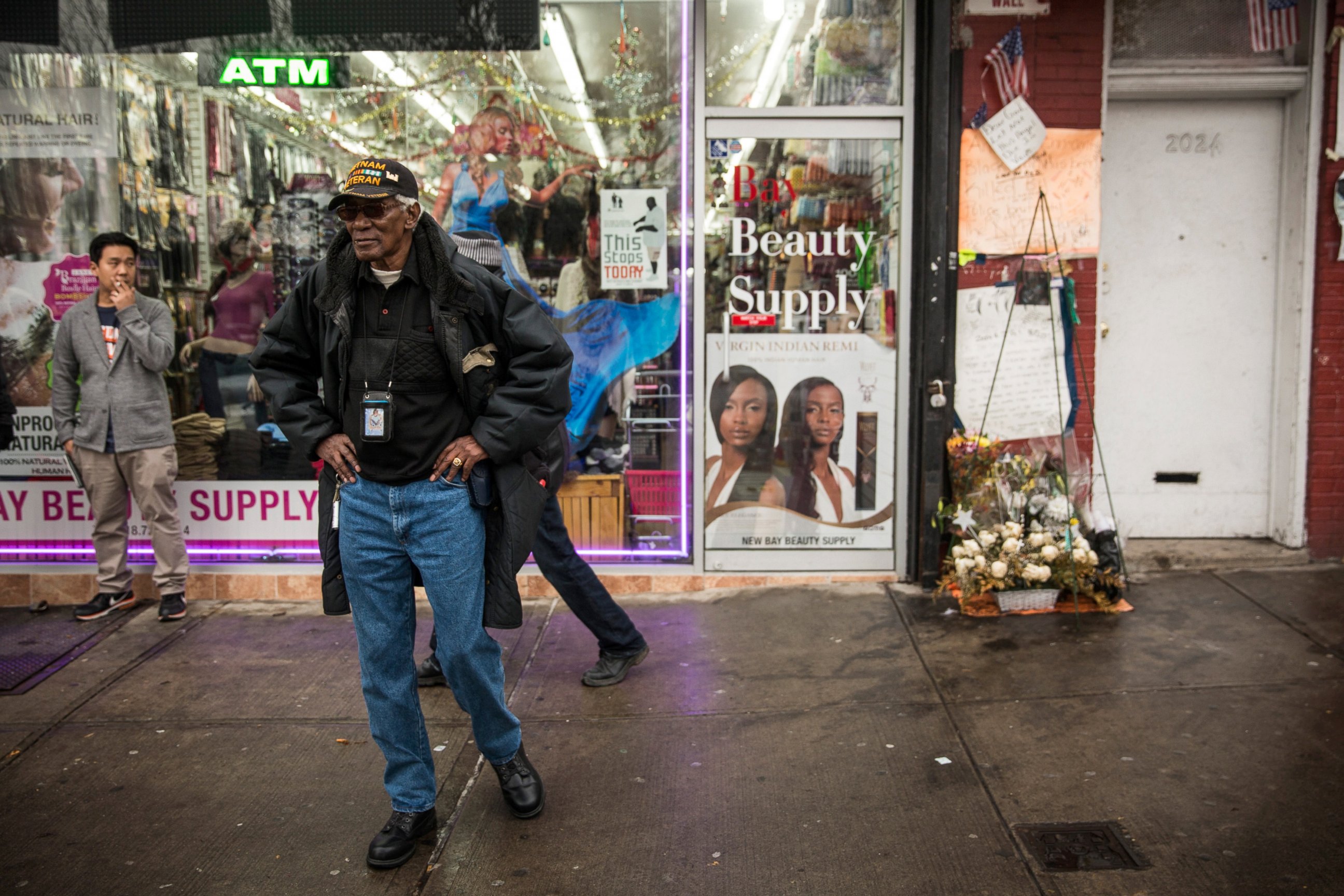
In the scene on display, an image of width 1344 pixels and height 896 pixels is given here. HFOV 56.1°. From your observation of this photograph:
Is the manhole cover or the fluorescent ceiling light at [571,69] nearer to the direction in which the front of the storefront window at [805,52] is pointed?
the manhole cover

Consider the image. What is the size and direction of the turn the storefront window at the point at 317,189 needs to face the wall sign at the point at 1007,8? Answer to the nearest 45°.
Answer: approximately 90° to its left

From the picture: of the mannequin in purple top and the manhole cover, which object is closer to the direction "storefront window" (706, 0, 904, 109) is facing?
the manhole cover

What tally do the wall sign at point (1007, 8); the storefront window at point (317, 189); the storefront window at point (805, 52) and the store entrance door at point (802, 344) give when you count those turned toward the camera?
4

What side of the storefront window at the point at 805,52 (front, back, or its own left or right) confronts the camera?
front

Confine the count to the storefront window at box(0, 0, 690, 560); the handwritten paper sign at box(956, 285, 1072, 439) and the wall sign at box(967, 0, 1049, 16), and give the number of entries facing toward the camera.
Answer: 3

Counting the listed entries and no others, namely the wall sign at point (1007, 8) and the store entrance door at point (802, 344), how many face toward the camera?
2

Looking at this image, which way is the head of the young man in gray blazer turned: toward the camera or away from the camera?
toward the camera

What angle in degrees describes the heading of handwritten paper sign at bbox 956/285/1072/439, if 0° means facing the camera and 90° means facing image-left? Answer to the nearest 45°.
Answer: approximately 0°

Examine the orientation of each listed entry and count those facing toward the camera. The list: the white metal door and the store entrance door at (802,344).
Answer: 2

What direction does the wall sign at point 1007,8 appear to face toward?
toward the camera

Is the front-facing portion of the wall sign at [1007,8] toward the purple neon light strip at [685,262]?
no

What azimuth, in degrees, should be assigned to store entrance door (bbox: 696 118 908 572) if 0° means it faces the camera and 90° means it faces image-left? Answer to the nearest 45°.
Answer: approximately 0°

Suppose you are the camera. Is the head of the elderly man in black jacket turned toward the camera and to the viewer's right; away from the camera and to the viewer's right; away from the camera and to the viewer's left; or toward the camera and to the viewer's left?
toward the camera and to the viewer's left

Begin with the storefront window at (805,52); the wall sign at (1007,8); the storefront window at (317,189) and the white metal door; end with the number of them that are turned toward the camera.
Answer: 4
